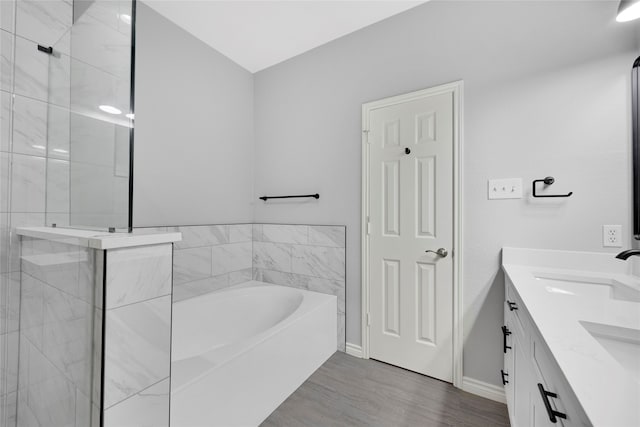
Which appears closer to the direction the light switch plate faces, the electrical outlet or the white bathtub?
the white bathtub

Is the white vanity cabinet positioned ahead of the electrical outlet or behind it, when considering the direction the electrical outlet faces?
ahead

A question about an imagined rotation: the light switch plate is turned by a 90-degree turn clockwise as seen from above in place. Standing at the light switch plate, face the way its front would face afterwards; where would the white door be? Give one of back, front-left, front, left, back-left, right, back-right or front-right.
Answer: front

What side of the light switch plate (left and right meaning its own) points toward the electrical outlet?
left

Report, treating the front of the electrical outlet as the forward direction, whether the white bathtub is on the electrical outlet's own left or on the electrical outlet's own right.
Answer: on the electrical outlet's own right

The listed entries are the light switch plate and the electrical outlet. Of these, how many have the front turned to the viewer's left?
0

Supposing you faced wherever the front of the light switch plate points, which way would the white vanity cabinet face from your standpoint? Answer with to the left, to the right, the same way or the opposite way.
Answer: to the right

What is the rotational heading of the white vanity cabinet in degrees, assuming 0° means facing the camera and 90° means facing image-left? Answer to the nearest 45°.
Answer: approximately 90°

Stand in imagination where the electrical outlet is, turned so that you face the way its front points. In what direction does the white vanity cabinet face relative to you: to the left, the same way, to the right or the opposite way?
to the right

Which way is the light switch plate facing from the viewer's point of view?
toward the camera

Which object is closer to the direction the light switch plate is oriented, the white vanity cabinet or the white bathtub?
the white vanity cabinet

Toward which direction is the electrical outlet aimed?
toward the camera
